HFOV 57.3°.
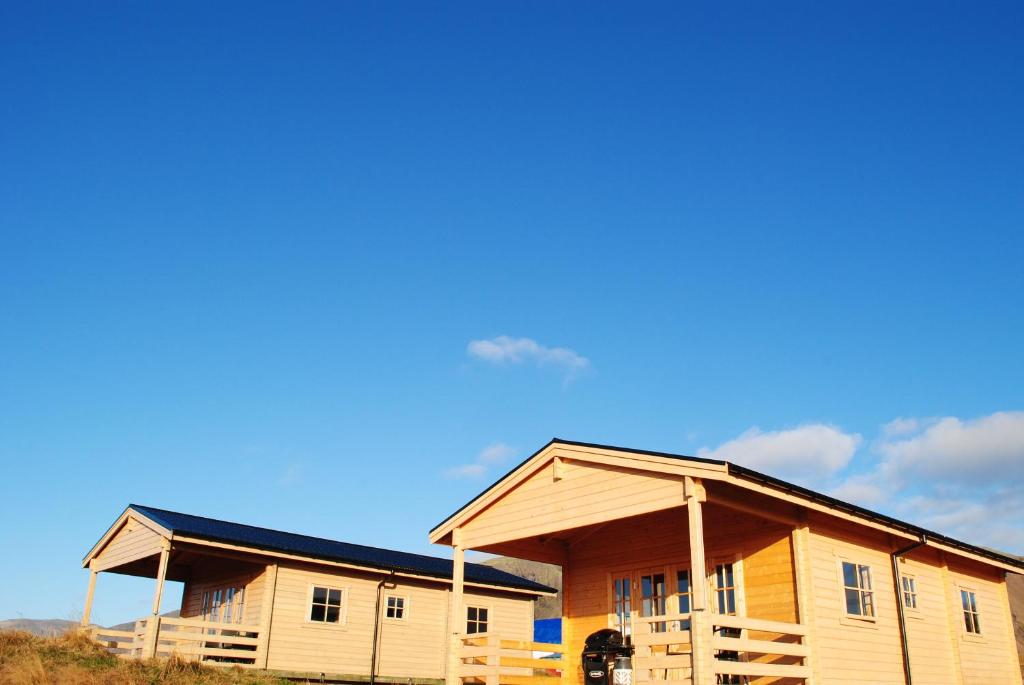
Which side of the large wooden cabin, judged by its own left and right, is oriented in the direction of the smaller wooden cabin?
right

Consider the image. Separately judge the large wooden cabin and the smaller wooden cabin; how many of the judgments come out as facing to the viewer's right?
0

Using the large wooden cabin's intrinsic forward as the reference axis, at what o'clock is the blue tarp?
The blue tarp is roughly at 4 o'clock from the large wooden cabin.

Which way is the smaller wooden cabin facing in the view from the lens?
facing the viewer and to the left of the viewer

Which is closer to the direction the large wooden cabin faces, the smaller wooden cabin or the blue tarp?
the smaller wooden cabin

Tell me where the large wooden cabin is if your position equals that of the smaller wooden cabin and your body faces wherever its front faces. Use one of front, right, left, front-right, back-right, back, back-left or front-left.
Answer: left

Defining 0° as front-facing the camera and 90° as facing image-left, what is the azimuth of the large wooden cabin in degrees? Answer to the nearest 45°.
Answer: approximately 45°

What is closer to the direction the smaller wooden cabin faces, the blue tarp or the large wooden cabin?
the large wooden cabin

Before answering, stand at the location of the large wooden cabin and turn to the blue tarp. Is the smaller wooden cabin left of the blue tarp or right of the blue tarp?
left

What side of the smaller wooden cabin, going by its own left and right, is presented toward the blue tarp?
back
